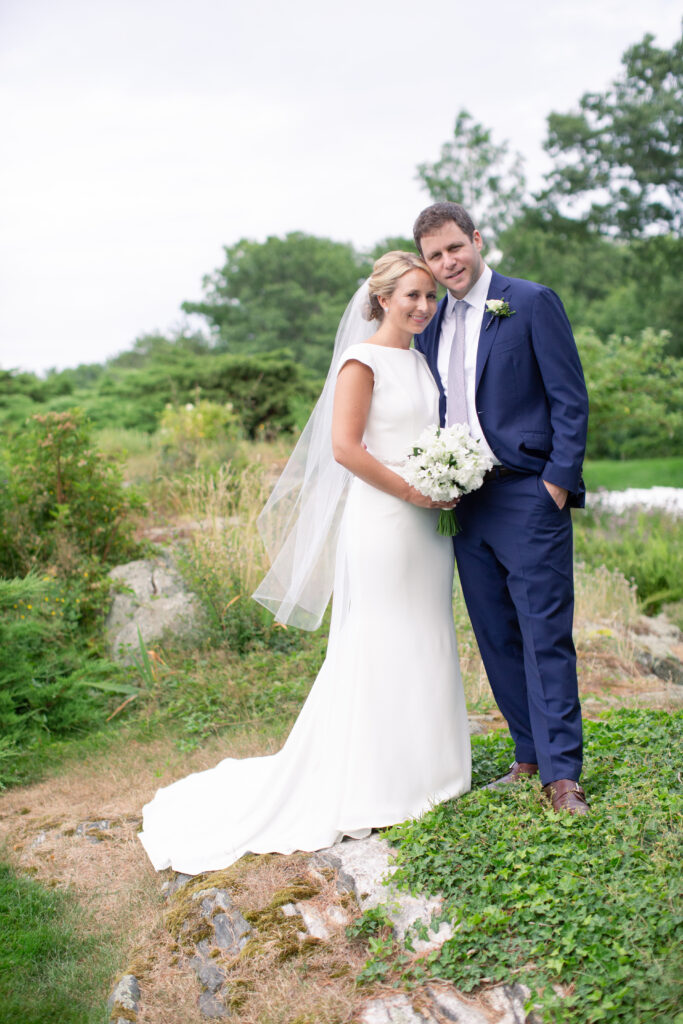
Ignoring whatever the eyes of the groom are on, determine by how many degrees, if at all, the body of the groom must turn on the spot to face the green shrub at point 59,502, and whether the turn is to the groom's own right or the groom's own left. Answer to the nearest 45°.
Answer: approximately 90° to the groom's own right

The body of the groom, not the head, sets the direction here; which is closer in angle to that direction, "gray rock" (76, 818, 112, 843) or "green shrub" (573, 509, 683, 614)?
the gray rock

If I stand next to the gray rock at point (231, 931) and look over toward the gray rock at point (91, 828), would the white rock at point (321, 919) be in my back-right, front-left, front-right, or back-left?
back-right

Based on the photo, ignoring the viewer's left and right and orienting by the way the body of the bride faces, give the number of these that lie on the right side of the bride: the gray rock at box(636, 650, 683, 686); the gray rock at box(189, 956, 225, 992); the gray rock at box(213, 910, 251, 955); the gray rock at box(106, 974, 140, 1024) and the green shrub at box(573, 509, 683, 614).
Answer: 3

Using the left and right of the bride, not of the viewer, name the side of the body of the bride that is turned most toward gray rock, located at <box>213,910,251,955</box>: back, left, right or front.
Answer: right

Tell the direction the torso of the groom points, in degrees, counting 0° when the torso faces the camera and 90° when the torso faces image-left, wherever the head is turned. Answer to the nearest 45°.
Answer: approximately 45°

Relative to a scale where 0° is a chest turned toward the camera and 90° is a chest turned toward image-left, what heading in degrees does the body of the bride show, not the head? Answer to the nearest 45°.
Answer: approximately 315°

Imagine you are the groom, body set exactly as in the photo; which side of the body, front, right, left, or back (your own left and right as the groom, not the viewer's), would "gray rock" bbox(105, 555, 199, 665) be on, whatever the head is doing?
right
